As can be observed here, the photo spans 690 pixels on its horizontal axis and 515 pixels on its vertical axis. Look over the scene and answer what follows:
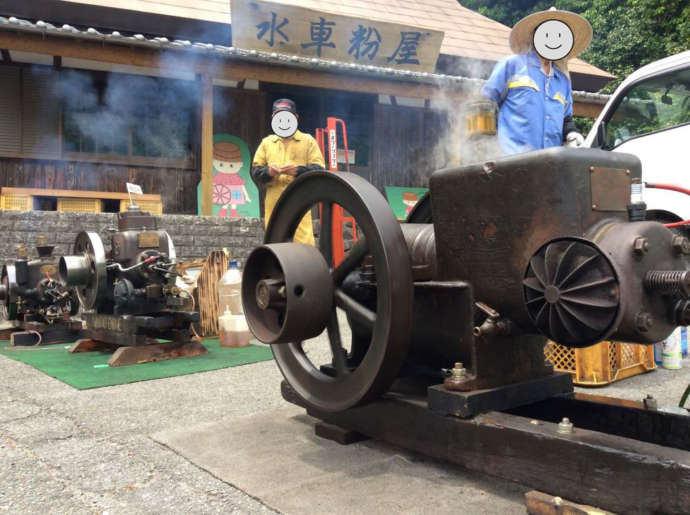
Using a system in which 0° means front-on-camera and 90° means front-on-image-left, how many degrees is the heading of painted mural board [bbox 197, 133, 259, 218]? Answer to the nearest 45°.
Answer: approximately 0°

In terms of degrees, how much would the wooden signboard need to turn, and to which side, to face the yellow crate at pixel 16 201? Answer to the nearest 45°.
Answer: approximately 90° to its right

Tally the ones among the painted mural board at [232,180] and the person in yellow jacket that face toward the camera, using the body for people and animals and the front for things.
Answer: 2

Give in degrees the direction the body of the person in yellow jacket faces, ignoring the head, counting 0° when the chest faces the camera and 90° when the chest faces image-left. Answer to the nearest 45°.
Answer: approximately 0°

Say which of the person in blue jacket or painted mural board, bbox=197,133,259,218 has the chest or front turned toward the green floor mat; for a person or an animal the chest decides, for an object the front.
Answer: the painted mural board

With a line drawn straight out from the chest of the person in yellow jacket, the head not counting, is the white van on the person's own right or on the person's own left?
on the person's own left

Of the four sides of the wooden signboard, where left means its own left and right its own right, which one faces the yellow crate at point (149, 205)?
right
